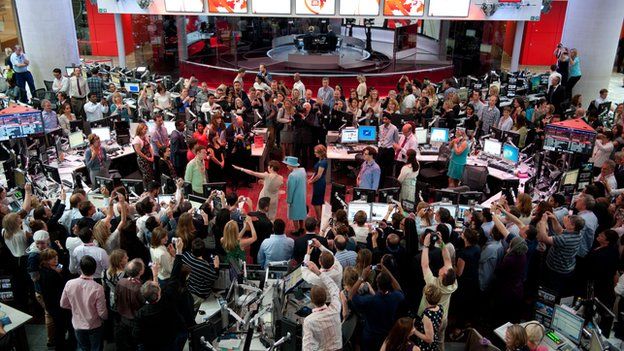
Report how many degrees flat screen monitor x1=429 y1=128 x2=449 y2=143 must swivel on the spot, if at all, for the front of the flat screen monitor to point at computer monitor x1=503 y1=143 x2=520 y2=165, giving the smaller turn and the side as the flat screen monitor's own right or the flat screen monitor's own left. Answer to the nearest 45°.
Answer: approximately 45° to the flat screen monitor's own left

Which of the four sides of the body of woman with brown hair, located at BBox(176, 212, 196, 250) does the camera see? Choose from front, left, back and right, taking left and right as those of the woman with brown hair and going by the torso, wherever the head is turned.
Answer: back

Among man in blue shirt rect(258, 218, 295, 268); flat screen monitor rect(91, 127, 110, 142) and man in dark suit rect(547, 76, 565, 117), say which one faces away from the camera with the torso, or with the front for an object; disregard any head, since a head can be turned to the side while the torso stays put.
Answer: the man in blue shirt

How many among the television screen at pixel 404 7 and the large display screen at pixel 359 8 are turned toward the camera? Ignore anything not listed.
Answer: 2

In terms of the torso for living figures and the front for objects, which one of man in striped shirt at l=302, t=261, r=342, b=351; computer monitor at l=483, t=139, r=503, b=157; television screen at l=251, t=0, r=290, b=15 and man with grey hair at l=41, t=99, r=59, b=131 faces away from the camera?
the man in striped shirt

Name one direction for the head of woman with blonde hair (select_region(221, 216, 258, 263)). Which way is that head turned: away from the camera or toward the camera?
away from the camera

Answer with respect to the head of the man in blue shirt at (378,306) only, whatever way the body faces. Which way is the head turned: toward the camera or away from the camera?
away from the camera

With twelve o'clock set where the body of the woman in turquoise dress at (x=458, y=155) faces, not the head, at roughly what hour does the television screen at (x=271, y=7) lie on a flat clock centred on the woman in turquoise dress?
The television screen is roughly at 3 o'clock from the woman in turquoise dress.

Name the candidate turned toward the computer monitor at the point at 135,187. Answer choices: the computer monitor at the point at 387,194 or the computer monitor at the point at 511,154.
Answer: the computer monitor at the point at 511,154

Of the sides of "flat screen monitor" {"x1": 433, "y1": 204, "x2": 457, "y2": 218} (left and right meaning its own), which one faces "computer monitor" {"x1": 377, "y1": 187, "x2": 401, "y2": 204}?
right

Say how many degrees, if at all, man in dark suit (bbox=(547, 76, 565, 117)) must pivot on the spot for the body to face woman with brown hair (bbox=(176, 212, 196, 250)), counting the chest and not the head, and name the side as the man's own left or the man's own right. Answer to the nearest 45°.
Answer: approximately 45° to the man's own left
